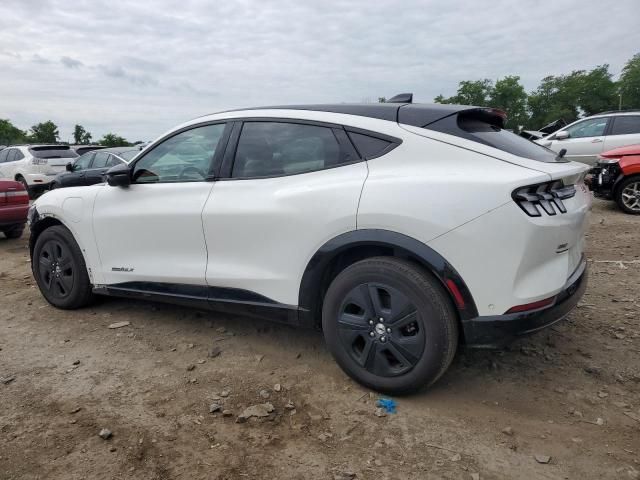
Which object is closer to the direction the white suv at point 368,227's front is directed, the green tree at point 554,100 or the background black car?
the background black car

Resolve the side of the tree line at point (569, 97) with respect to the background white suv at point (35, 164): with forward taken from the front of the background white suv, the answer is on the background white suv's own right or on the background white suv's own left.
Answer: on the background white suv's own right

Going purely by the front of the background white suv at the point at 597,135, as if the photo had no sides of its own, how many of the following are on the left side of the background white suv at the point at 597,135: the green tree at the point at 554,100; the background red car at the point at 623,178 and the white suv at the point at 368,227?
2

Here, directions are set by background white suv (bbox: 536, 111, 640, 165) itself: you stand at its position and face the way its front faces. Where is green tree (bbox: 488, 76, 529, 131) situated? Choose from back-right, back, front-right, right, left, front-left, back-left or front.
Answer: right

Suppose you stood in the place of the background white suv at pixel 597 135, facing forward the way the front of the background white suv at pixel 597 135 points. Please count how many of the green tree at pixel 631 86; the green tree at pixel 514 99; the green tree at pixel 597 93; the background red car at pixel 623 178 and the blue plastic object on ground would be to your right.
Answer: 3

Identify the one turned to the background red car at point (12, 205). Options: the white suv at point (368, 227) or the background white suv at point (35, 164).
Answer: the white suv

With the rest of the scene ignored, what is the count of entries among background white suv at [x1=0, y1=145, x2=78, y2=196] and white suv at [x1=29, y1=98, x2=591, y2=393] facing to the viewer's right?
0

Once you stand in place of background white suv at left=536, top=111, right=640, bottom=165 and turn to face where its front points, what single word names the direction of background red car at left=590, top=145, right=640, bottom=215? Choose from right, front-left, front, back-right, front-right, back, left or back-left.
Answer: left

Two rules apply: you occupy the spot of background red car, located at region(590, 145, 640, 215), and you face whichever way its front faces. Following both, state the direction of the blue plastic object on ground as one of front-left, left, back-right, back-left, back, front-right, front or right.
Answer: front-left

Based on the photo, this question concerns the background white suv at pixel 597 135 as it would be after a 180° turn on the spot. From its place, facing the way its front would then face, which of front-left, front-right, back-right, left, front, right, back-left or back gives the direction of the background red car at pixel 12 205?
back-right

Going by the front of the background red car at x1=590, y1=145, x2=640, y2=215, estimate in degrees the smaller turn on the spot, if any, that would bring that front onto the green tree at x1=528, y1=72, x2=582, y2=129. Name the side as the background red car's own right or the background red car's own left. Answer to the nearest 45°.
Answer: approximately 135° to the background red car's own right

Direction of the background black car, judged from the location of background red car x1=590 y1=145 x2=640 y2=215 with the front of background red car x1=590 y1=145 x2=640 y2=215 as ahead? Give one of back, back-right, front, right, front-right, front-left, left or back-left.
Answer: front-right

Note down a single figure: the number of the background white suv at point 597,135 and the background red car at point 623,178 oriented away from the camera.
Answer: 0

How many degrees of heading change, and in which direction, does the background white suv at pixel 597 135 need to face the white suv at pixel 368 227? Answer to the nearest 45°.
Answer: approximately 90° to its left

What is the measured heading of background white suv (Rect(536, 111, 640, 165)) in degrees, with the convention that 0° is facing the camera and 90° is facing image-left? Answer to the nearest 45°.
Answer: approximately 90°

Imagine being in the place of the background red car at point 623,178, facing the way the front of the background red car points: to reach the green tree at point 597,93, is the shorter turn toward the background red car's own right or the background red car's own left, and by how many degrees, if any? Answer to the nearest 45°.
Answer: approximately 135° to the background red car's own right

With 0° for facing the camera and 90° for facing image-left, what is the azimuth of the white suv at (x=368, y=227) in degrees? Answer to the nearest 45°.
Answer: approximately 135°
